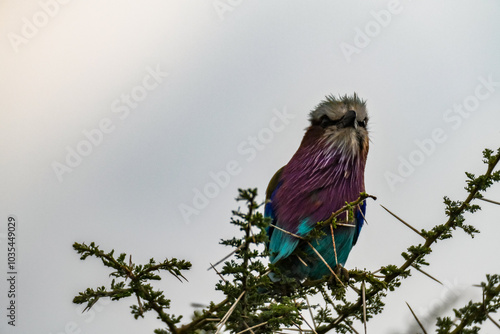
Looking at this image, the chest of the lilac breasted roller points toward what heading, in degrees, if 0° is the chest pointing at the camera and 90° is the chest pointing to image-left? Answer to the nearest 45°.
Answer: approximately 315°
